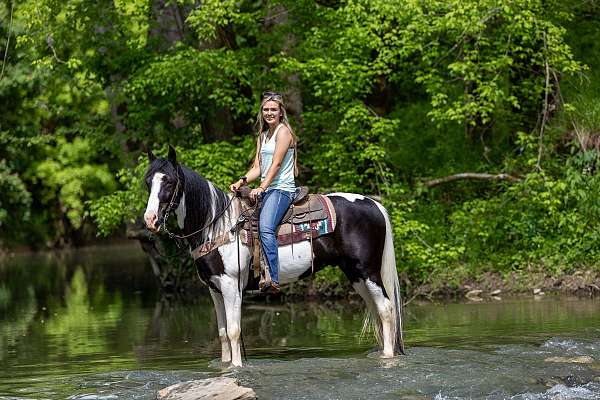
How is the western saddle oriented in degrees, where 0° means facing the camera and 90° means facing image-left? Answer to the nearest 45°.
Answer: approximately 90°

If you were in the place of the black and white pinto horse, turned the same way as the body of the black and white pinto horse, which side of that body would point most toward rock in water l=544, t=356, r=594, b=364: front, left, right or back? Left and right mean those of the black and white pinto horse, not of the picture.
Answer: back

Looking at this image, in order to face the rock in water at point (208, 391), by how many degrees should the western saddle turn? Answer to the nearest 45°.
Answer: approximately 45° to its left

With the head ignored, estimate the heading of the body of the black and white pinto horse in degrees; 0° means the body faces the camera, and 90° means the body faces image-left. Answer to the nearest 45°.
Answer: approximately 90°

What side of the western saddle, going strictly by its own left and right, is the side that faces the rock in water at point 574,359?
back

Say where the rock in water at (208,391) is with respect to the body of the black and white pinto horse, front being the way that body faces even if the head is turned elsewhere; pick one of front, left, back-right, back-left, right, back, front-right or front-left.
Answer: left

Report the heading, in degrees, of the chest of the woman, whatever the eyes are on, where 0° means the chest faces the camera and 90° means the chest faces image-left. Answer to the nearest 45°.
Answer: approximately 45°

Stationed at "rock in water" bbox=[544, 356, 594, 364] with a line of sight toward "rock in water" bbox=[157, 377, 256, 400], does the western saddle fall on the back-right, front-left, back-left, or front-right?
front-right
